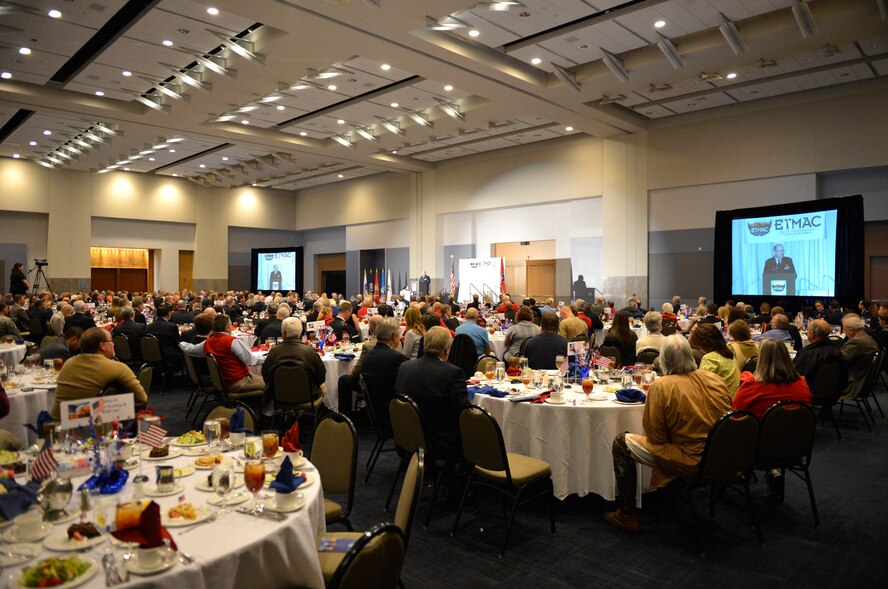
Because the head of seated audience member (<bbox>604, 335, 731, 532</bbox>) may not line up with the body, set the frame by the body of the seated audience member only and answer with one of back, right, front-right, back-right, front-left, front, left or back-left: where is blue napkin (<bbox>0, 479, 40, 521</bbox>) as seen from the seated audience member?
left

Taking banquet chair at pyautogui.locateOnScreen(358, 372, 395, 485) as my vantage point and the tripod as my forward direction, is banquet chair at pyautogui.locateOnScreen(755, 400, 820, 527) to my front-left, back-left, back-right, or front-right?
back-right

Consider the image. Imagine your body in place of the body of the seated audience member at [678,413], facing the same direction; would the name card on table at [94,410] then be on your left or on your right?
on your left

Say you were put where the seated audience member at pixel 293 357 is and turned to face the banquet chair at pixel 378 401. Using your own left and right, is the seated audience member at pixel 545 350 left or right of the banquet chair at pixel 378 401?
left

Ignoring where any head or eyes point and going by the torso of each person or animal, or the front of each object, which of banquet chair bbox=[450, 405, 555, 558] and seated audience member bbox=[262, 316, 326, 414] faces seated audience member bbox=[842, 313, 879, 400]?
the banquet chair

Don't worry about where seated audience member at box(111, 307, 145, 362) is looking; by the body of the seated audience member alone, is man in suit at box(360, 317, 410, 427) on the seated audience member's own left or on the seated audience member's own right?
on the seated audience member's own right

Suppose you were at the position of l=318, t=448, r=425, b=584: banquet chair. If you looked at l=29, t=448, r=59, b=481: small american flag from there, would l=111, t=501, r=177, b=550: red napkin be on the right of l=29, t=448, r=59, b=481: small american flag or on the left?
left

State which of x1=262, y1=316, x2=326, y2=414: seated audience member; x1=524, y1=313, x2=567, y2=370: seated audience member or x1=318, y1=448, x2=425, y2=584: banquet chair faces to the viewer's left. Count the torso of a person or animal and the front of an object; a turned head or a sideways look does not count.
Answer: the banquet chair

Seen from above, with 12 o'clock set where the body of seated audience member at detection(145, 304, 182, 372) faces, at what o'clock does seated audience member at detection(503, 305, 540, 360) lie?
seated audience member at detection(503, 305, 540, 360) is roughly at 3 o'clock from seated audience member at detection(145, 304, 182, 372).

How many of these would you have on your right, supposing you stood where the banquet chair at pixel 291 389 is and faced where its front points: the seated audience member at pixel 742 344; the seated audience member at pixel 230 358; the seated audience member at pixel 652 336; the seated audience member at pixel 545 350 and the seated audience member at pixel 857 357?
4

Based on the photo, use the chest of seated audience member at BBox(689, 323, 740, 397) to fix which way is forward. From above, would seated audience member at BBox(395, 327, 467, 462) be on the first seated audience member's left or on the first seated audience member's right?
on the first seated audience member's left

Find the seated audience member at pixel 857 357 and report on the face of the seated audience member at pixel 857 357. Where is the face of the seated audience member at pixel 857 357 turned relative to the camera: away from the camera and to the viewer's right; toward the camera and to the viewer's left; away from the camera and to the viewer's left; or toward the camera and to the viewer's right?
away from the camera and to the viewer's left

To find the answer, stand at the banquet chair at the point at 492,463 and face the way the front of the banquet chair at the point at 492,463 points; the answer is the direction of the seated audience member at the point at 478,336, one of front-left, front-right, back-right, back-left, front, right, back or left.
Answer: front-left

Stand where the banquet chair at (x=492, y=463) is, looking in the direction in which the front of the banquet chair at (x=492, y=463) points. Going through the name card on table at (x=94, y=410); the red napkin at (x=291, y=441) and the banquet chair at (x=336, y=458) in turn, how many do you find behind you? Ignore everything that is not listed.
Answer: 3

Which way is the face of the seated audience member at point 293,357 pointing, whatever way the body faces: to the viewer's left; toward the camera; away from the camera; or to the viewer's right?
away from the camera

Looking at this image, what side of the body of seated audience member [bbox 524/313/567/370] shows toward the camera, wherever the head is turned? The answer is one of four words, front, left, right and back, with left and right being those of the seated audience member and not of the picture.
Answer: back

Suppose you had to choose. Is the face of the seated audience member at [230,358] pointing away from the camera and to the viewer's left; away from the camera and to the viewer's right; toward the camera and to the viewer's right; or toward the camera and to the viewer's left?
away from the camera and to the viewer's right

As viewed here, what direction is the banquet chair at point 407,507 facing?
to the viewer's left

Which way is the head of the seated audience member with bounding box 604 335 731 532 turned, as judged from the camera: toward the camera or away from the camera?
away from the camera

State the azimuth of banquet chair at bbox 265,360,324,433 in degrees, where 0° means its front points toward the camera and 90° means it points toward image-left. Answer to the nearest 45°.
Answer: approximately 180°
